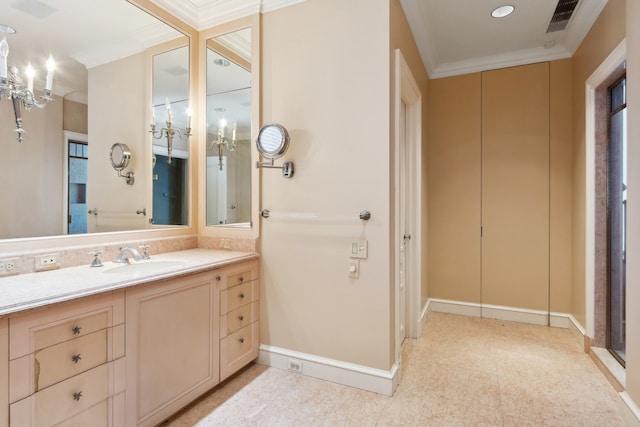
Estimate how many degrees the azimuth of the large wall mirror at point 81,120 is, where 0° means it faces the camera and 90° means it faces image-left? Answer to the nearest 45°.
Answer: approximately 315°

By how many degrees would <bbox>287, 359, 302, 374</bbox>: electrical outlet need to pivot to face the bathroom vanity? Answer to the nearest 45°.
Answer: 0° — it already faces it

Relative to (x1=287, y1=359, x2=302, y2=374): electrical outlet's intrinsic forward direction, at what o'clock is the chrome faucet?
The chrome faucet is roughly at 1 o'clock from the electrical outlet.

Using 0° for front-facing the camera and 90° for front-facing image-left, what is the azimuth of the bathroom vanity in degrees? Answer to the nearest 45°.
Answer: approximately 315°

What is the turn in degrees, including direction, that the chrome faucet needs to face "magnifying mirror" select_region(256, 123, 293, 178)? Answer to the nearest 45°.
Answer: approximately 45° to its left
